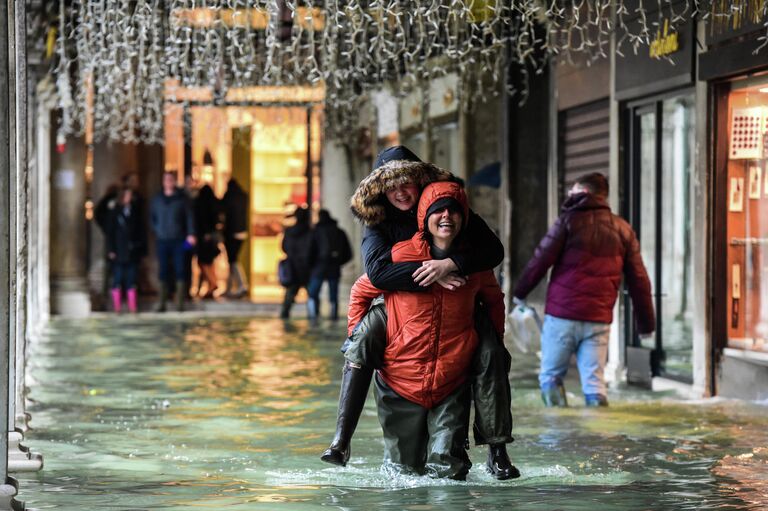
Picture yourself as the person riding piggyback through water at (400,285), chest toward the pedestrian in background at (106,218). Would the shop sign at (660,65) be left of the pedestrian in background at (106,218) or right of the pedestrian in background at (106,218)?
right

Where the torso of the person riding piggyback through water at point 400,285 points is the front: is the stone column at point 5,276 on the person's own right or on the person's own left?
on the person's own right

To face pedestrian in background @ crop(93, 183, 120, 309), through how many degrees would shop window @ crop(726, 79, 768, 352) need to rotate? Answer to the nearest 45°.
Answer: approximately 90° to its right

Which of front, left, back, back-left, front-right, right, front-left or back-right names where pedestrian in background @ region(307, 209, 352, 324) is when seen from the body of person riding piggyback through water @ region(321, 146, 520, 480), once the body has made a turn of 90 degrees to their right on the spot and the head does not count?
right

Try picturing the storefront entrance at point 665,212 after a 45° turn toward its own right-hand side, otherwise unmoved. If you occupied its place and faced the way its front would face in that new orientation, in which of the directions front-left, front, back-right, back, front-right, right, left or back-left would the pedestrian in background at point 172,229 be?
front-right

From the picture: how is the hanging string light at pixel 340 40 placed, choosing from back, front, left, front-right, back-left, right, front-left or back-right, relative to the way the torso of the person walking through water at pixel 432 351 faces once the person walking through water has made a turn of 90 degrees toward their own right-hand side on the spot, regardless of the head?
right

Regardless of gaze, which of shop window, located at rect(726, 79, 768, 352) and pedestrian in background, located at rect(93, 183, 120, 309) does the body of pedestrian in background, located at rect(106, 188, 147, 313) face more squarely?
the shop window

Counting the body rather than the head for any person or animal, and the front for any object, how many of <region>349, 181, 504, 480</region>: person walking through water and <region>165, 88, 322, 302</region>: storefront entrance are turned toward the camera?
2

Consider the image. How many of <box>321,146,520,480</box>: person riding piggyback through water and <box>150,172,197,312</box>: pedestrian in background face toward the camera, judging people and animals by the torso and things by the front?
2
